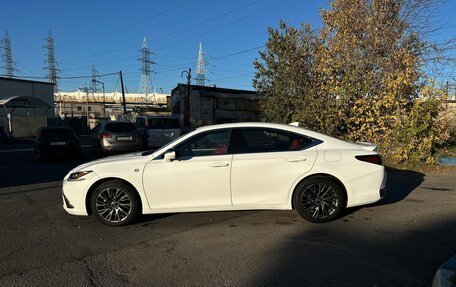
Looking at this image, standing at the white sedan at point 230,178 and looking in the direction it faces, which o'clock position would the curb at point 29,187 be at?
The curb is roughly at 1 o'clock from the white sedan.

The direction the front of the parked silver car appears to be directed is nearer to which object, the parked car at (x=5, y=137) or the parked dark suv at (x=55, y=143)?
the parked car

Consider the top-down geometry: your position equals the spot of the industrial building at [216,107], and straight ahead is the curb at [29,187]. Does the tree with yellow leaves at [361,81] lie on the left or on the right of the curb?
left

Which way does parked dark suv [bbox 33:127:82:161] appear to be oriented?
away from the camera

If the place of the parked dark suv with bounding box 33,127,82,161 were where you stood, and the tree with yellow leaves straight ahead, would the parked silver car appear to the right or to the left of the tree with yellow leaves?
left

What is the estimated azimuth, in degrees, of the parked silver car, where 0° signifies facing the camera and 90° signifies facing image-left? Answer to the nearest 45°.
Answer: approximately 135°

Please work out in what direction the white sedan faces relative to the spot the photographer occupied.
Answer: facing to the left of the viewer

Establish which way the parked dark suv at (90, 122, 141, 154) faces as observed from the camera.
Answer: facing away from the viewer and to the left of the viewer

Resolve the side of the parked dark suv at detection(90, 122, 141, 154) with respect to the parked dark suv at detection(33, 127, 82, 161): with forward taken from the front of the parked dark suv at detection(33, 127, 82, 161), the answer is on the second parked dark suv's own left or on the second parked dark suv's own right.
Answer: on the second parked dark suv's own right
